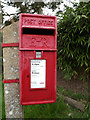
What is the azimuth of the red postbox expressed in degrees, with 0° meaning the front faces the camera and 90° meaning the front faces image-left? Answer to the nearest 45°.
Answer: approximately 0°
